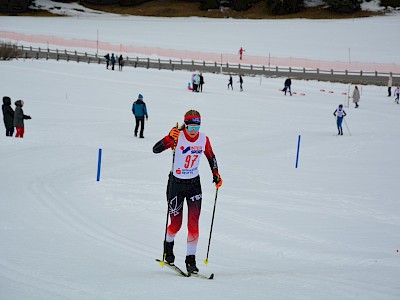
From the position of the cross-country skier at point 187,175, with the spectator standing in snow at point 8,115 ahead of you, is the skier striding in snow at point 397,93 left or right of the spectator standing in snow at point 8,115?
right

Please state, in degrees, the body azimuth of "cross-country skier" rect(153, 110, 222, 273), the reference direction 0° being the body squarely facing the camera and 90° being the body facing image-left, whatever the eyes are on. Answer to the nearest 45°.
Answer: approximately 0°
